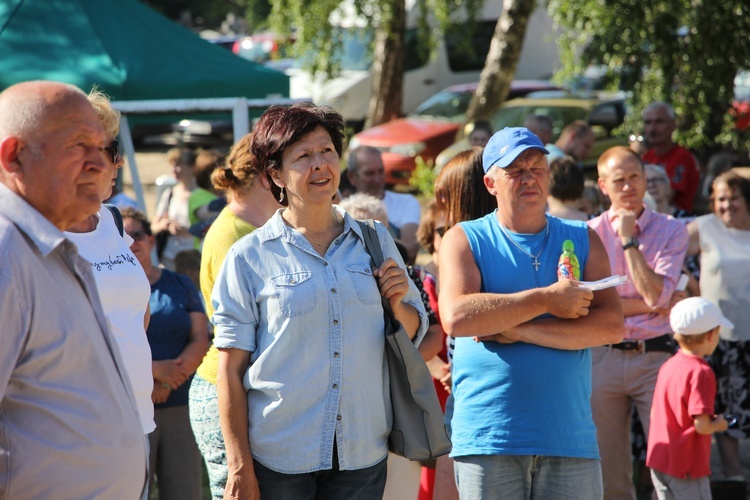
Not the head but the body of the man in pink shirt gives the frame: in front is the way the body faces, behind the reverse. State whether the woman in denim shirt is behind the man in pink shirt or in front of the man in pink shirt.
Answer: in front

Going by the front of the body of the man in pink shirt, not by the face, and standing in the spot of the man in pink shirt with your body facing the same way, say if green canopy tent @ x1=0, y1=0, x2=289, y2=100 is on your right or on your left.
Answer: on your right

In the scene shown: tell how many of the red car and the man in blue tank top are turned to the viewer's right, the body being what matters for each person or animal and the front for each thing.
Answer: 0

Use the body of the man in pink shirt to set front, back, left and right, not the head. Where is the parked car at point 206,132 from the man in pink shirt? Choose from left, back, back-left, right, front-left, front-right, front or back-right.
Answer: right

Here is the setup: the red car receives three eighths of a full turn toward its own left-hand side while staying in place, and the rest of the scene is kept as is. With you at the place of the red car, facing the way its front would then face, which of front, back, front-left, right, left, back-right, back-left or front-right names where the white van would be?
left

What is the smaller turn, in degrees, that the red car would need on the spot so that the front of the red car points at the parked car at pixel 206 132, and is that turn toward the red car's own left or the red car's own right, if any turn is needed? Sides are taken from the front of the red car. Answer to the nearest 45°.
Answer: approximately 90° to the red car's own right

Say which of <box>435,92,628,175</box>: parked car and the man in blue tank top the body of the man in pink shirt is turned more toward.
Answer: the man in blue tank top

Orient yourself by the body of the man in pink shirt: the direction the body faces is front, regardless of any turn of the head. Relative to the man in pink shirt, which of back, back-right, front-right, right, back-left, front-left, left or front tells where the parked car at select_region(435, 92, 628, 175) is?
back-right

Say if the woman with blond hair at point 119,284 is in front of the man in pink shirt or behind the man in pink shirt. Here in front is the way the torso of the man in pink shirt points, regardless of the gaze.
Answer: in front

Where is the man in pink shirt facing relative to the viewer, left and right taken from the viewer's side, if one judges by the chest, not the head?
facing the viewer and to the left of the viewer

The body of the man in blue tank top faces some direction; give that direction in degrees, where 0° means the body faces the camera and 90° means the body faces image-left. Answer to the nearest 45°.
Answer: approximately 0°
